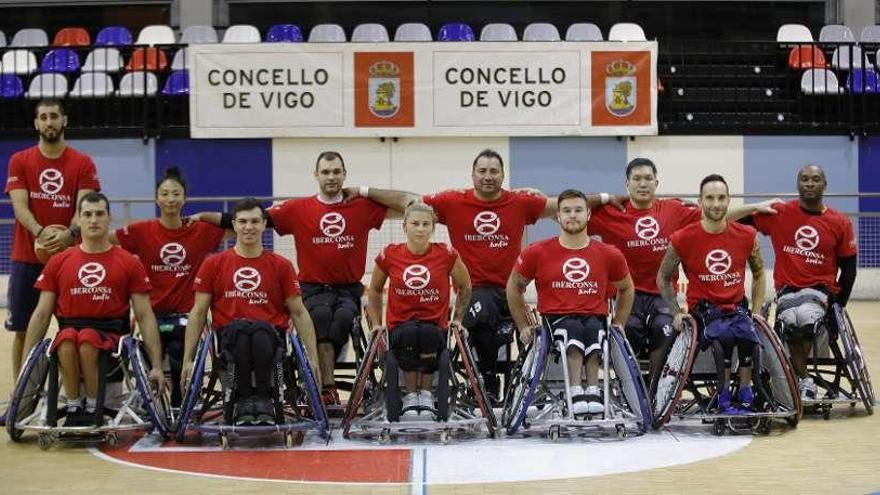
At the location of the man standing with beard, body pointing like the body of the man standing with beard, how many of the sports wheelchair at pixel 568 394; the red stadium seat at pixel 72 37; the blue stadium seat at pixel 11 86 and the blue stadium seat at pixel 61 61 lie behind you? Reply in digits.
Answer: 3

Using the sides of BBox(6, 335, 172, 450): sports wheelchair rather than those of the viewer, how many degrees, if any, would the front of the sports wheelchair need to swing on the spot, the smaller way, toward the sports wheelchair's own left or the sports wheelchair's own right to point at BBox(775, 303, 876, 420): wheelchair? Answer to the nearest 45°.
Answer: approximately 90° to the sports wheelchair's own left

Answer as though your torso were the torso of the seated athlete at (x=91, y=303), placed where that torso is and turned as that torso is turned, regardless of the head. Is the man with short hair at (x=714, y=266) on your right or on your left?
on your left

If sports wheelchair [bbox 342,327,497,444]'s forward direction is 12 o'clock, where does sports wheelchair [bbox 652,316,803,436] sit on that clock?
sports wheelchair [bbox 652,316,803,436] is roughly at 9 o'clock from sports wheelchair [bbox 342,327,497,444].

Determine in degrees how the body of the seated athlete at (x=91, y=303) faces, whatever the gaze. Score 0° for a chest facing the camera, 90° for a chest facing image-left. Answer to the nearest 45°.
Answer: approximately 0°

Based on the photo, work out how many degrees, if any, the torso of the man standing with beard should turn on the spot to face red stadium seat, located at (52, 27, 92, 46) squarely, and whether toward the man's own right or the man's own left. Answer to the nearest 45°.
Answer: approximately 180°

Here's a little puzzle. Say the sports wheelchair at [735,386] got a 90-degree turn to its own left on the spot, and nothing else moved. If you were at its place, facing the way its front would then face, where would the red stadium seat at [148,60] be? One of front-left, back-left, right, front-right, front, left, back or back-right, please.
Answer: back-left

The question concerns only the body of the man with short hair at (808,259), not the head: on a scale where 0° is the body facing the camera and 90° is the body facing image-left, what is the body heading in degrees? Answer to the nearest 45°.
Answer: approximately 0°
